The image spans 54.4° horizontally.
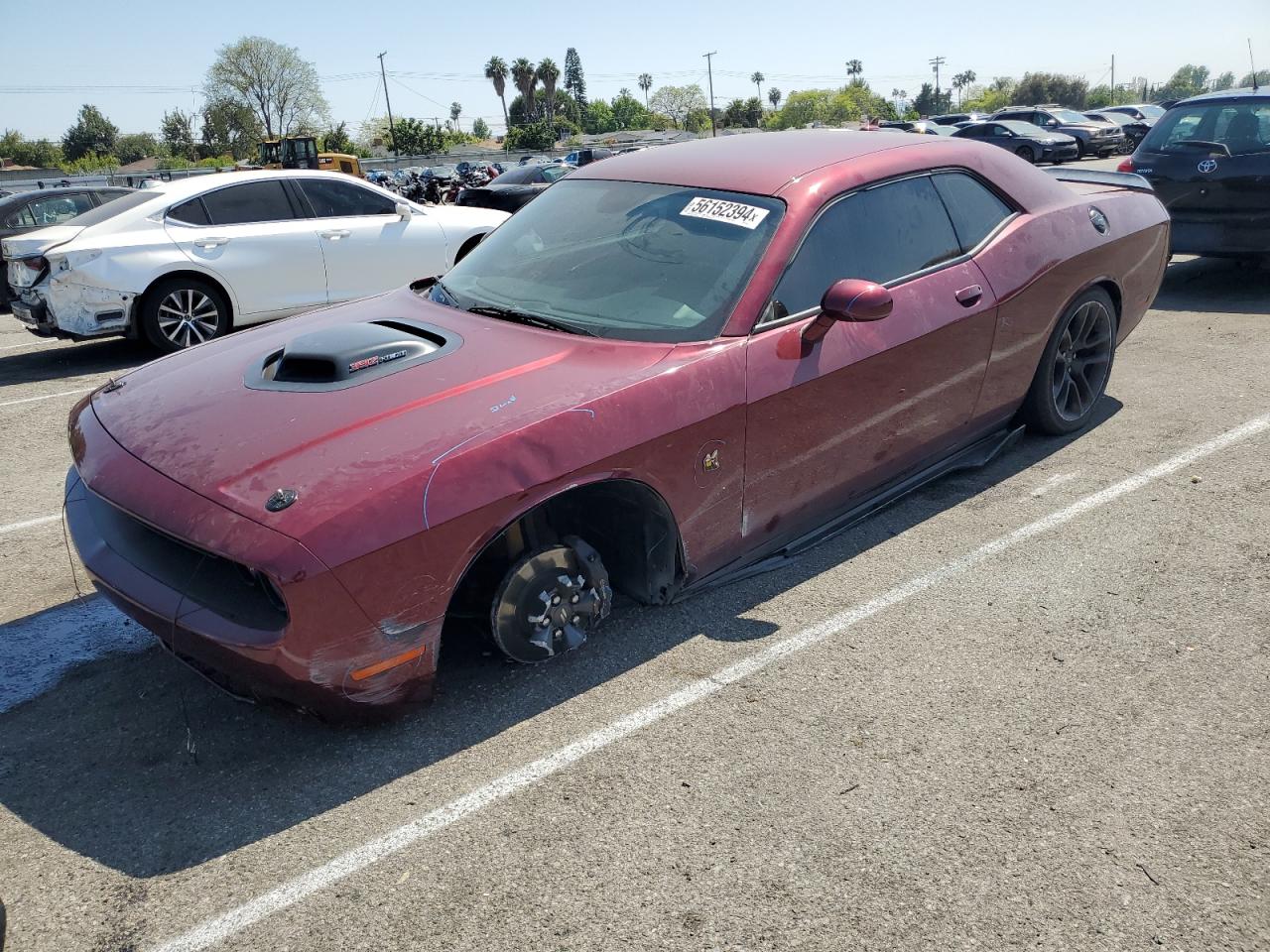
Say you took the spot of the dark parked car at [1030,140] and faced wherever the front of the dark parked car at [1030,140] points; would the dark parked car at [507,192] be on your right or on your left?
on your right

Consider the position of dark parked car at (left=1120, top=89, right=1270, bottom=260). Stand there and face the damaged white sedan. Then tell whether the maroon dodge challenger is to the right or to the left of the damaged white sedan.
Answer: left

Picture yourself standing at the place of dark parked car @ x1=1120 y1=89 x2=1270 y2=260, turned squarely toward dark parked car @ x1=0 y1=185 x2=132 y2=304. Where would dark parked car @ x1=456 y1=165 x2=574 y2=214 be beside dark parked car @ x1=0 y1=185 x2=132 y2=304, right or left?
right

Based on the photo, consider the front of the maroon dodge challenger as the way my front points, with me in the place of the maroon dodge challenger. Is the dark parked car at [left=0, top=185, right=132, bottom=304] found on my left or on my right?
on my right

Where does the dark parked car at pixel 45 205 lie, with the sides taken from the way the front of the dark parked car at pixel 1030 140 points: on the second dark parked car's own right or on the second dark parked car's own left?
on the second dark parked car's own right

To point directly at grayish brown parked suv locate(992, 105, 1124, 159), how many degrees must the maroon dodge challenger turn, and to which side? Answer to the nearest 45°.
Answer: approximately 180°

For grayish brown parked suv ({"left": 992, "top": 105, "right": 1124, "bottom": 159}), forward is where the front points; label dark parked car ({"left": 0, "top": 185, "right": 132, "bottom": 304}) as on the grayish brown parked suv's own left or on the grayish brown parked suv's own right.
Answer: on the grayish brown parked suv's own right

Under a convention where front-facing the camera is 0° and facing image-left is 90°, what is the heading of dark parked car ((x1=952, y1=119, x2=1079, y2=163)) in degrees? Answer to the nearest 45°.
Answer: approximately 315°
